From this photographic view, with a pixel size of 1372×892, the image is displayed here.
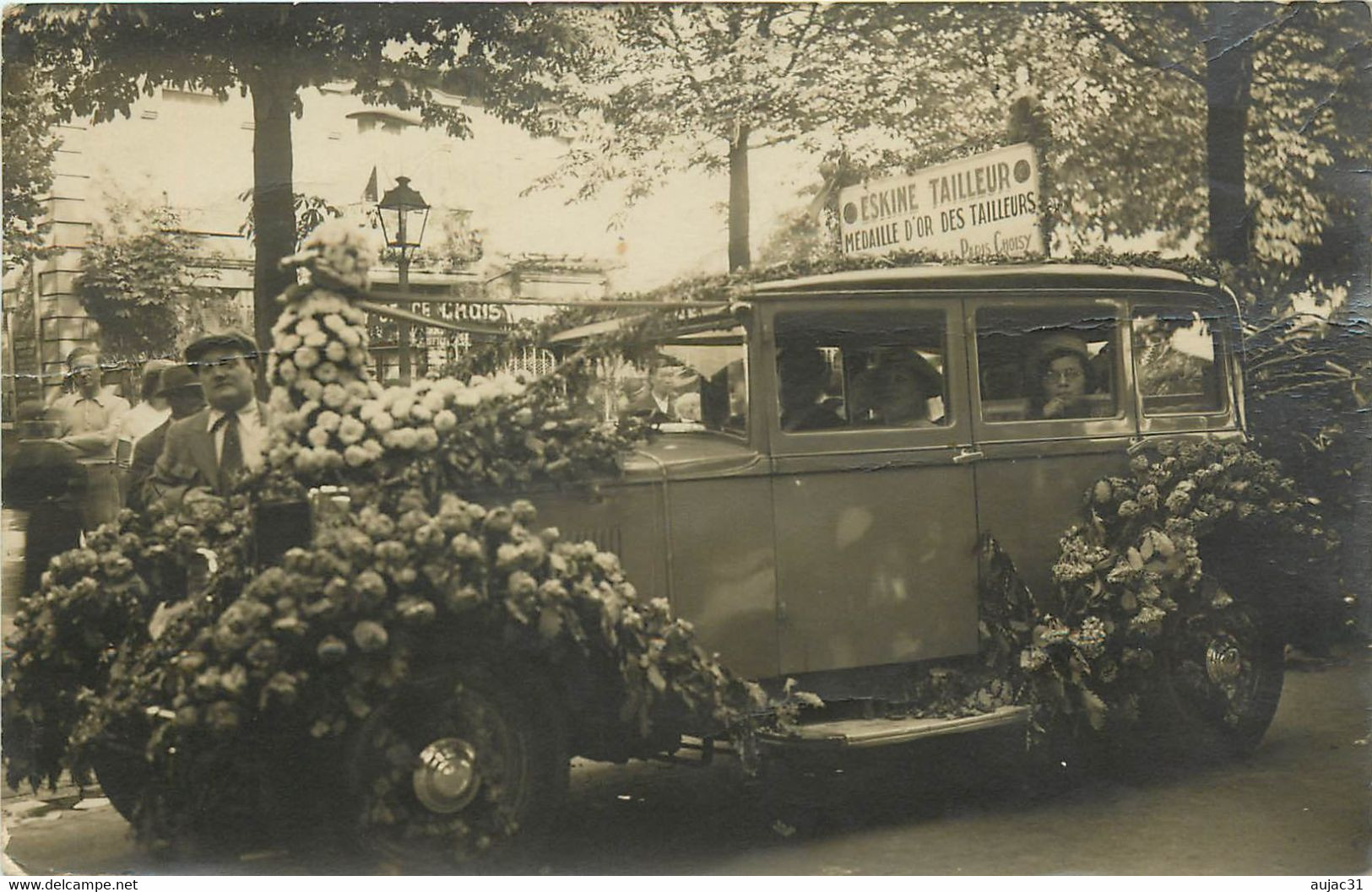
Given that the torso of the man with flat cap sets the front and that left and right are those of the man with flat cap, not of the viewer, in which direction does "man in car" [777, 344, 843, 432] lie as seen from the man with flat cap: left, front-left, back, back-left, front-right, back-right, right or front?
left

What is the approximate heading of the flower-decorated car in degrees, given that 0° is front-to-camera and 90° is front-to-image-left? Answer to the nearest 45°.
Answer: approximately 45°

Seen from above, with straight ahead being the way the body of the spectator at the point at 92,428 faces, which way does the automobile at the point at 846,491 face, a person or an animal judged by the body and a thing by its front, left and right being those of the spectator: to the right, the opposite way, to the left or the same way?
to the right

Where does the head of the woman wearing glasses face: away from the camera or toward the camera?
toward the camera

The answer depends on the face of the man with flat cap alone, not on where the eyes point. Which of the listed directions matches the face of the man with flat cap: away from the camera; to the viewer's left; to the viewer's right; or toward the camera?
toward the camera

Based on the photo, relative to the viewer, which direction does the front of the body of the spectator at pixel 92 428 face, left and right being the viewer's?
facing the viewer

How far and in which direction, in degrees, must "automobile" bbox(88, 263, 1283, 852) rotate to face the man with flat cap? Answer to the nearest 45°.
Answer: approximately 45° to its right
